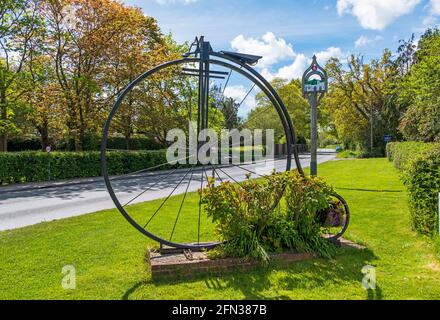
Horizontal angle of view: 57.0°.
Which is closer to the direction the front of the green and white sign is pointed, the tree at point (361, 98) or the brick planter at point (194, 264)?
the brick planter

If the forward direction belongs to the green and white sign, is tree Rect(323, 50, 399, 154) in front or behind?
behind

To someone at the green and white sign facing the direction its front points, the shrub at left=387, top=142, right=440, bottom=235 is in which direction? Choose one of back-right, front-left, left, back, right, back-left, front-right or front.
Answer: front-left

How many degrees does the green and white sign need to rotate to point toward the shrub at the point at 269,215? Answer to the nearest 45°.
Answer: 0° — it already faces it

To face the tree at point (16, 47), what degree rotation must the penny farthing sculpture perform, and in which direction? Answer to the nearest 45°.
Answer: approximately 45° to its right

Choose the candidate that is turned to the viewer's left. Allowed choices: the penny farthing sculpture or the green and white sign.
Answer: the penny farthing sculpture

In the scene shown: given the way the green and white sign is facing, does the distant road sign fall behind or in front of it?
behind

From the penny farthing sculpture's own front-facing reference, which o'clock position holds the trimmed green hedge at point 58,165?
The trimmed green hedge is roughly at 2 o'clock from the penny farthing sculpture.

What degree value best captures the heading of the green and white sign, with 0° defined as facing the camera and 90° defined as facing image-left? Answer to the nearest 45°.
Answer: approximately 0°

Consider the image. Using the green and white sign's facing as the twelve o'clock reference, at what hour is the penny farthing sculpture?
The penny farthing sculpture is roughly at 2 o'clock from the green and white sign.

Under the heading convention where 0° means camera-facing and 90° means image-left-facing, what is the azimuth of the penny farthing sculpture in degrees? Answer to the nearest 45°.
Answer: approximately 90°

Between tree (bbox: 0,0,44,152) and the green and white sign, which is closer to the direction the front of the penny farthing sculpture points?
the tree

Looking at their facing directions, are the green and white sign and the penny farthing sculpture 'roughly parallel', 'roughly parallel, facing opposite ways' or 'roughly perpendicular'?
roughly perpendicular

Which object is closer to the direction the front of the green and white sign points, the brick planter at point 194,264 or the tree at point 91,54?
the brick planter

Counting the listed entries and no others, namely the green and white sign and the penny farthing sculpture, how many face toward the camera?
1
